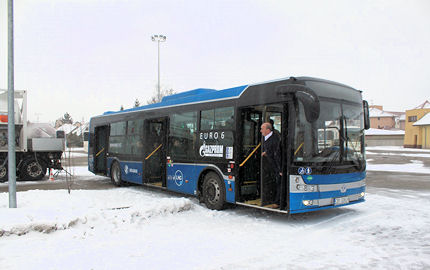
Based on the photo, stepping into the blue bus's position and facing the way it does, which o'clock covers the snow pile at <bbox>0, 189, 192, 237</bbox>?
The snow pile is roughly at 4 o'clock from the blue bus.

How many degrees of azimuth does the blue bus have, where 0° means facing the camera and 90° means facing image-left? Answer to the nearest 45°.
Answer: approximately 315°

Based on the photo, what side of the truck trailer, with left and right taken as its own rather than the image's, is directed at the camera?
left

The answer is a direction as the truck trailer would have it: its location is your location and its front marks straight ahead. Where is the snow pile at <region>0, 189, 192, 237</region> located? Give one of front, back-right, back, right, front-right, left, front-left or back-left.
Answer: left

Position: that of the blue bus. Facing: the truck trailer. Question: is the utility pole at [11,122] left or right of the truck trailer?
left

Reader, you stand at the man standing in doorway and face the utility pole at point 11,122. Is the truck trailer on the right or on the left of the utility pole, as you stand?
right

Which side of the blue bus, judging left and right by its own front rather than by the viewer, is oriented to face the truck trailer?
back

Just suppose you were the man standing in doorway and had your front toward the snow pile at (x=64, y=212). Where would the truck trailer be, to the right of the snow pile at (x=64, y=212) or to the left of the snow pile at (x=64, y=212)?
right

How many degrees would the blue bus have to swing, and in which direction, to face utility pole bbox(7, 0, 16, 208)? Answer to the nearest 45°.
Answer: approximately 135° to its right
